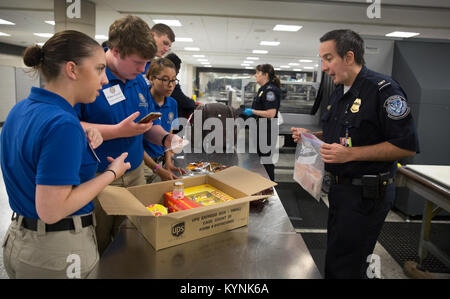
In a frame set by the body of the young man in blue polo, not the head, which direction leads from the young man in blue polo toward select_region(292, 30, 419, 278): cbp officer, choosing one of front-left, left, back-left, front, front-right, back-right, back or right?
front-left

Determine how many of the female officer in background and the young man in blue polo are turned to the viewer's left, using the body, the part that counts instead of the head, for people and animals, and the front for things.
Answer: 1

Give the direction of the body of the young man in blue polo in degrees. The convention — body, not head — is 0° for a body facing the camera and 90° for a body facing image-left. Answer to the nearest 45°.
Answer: approximately 315°

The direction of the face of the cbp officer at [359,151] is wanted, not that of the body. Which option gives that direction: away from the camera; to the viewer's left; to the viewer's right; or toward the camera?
to the viewer's left

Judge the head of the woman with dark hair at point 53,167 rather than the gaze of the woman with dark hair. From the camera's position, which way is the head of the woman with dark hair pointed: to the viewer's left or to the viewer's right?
to the viewer's right

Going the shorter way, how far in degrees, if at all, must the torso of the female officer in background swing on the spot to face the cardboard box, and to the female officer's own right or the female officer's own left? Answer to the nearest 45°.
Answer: approximately 90° to the female officer's own left

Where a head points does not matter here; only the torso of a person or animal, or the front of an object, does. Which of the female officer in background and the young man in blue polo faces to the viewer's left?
the female officer in background

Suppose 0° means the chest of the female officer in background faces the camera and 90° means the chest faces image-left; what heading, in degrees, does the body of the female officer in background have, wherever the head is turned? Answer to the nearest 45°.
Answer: approximately 90°
